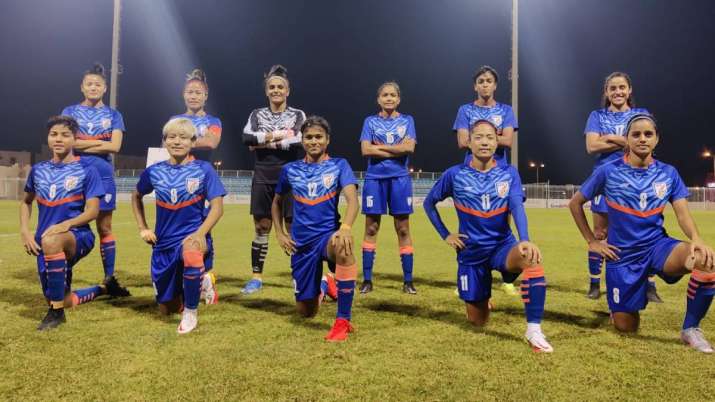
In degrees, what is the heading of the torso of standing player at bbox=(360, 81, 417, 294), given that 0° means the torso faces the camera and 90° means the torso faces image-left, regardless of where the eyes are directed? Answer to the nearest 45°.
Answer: approximately 0°

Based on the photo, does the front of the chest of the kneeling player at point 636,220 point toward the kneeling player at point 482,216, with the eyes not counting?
no

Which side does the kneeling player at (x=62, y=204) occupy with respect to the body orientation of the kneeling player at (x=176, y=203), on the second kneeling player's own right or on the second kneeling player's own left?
on the second kneeling player's own right

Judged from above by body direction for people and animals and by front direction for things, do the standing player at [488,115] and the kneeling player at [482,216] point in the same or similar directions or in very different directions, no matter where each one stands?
same or similar directions

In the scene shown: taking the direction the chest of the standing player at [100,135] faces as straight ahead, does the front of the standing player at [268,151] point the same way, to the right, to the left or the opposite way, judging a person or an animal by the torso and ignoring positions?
the same way

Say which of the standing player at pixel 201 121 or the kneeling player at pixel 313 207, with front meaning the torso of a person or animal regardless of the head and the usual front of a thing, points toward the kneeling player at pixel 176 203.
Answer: the standing player

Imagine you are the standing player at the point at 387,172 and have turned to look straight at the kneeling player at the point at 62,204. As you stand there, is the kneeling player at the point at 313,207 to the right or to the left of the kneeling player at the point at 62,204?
left

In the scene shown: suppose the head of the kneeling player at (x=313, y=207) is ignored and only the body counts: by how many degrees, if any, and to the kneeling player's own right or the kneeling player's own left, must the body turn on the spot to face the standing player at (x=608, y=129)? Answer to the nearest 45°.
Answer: approximately 90° to the kneeling player's own left

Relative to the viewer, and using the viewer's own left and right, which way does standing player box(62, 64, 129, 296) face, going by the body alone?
facing the viewer

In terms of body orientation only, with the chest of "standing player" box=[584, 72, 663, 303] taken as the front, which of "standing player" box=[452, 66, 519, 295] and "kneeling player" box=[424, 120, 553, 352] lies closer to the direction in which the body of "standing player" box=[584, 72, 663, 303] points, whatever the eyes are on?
the kneeling player

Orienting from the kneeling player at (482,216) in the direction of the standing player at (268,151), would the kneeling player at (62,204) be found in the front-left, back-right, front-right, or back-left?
front-left

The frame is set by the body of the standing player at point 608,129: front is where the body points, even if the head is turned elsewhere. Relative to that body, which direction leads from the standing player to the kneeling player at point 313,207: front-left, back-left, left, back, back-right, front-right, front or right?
front-right

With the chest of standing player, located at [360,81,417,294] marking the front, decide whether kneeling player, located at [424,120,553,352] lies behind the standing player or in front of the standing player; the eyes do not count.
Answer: in front

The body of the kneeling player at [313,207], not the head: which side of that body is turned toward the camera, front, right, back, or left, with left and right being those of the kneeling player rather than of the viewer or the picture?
front

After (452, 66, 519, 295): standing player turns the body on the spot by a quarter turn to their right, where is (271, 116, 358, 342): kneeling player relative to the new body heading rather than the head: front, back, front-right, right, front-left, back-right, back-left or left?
front-left

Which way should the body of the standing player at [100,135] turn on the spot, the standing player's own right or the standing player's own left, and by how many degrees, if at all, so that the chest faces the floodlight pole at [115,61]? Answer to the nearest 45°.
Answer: approximately 180°

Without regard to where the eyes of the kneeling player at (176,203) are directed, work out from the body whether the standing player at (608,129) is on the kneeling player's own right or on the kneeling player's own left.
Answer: on the kneeling player's own left

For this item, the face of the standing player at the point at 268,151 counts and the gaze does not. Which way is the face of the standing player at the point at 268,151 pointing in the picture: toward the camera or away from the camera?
toward the camera

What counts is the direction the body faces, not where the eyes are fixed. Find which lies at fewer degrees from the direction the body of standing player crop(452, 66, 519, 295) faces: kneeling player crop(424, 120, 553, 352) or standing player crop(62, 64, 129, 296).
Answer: the kneeling player

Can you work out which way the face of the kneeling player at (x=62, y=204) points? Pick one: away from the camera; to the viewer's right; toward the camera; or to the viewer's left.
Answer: toward the camera
